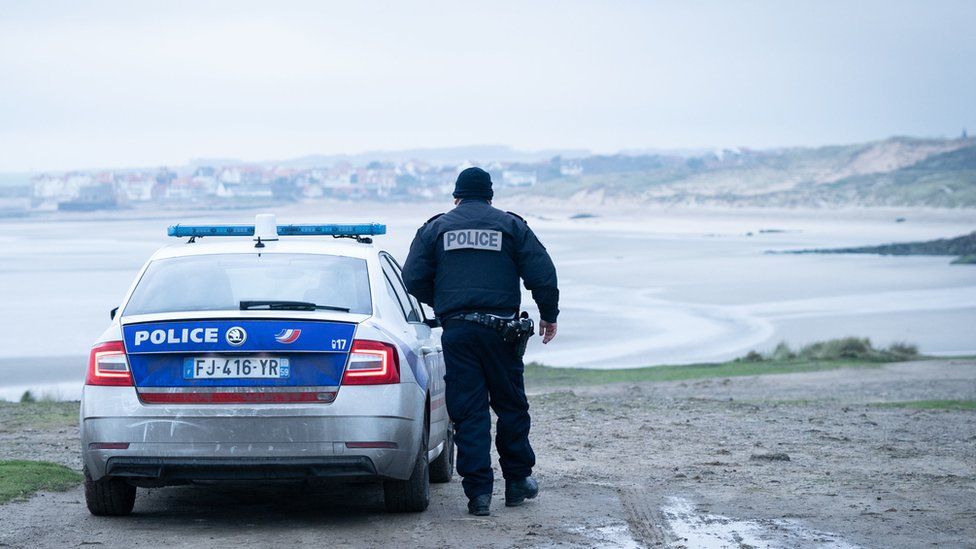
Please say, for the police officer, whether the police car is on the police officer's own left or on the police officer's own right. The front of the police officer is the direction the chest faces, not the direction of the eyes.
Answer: on the police officer's own left

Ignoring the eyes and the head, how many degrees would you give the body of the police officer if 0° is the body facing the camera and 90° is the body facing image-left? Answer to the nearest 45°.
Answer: approximately 180°

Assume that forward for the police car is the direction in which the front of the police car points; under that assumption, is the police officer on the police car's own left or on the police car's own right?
on the police car's own right

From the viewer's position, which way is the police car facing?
facing away from the viewer

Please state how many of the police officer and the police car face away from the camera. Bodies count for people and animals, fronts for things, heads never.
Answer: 2

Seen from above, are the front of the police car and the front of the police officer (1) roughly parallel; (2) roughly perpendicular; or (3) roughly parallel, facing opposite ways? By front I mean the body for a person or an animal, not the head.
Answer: roughly parallel

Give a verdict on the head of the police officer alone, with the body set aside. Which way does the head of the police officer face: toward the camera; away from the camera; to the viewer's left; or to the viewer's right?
away from the camera
